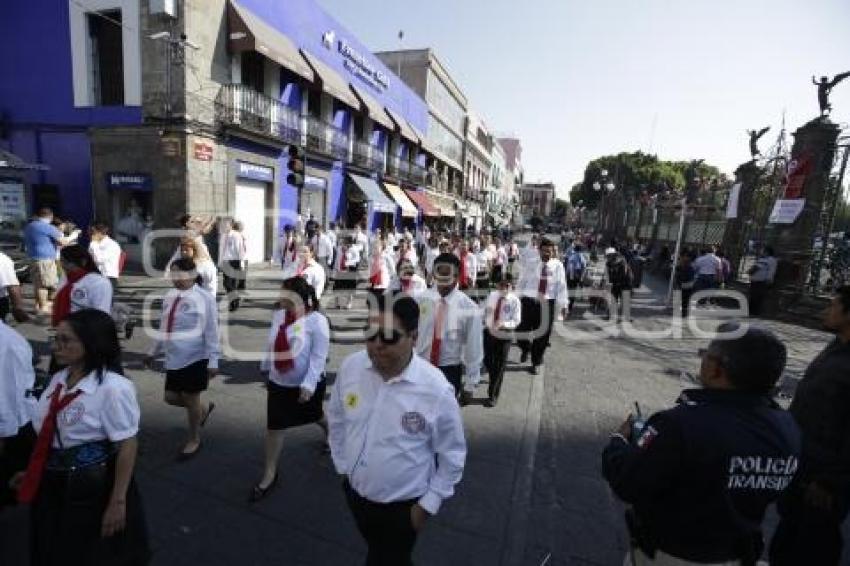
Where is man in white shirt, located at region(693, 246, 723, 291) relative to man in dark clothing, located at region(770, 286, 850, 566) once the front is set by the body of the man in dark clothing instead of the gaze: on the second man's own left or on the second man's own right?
on the second man's own right

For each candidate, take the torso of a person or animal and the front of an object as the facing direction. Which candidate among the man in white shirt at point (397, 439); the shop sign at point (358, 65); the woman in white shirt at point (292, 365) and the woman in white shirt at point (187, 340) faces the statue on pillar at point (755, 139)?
the shop sign

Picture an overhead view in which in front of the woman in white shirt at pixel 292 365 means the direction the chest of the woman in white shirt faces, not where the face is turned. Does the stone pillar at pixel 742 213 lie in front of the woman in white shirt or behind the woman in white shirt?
behind

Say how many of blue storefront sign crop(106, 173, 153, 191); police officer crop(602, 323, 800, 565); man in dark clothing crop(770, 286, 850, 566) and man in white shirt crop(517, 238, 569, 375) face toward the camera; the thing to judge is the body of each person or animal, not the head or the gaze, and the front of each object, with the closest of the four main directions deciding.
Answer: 2

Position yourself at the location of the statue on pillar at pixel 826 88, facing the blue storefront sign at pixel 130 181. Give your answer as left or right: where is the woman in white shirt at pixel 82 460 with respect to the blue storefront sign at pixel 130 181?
left

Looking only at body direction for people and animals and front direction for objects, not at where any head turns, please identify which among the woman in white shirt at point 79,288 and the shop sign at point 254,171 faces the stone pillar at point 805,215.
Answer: the shop sign

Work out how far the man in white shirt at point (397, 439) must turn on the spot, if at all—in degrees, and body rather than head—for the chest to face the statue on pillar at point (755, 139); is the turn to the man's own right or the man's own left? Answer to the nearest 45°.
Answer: approximately 180°

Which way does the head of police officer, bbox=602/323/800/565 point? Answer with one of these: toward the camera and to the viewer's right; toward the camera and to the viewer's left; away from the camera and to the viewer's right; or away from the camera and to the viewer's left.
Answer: away from the camera and to the viewer's left
